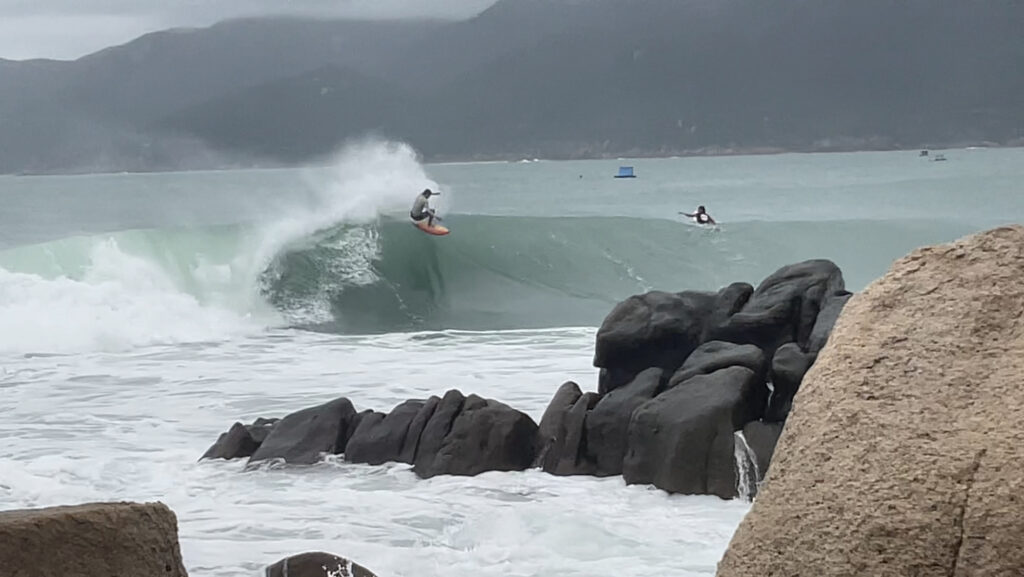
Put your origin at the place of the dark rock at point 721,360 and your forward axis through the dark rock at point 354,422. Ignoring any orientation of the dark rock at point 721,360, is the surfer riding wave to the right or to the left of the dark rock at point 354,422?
right

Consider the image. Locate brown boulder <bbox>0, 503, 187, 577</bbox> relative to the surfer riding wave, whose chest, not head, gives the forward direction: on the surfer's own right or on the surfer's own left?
on the surfer's own right

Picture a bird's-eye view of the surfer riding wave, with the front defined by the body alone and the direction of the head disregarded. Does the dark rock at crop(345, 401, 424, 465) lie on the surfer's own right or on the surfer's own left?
on the surfer's own right
